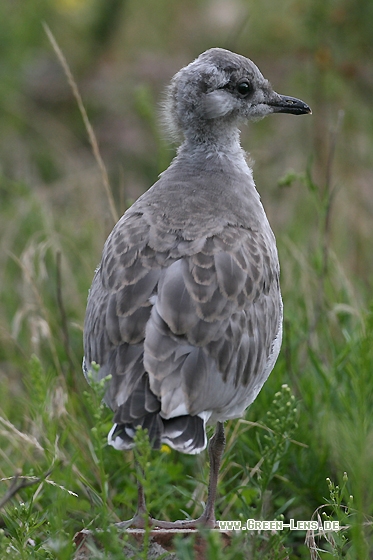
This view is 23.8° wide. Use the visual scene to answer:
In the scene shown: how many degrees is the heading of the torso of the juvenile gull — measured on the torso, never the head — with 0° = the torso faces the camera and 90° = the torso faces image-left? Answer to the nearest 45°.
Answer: approximately 225°
